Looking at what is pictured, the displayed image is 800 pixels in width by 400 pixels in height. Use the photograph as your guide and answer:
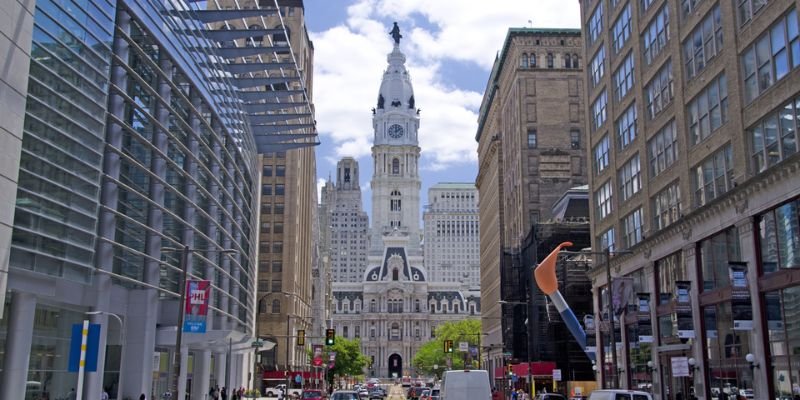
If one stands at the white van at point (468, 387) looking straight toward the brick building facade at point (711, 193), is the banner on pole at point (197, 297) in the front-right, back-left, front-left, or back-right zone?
back-left

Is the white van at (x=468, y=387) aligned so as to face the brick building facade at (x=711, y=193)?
no

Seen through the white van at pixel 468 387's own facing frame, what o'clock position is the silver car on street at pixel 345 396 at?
The silver car on street is roughly at 11 o'clock from the white van.

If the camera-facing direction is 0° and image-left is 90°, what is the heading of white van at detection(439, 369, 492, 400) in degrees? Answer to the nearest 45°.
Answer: approximately 180°

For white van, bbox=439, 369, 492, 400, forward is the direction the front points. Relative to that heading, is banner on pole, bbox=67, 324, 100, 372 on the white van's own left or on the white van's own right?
on the white van's own left

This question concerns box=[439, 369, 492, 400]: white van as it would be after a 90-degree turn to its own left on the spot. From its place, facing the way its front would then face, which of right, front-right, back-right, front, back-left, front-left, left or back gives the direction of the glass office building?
front

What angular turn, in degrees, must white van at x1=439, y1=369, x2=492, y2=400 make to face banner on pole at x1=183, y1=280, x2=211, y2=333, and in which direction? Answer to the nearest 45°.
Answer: approximately 90° to its left
